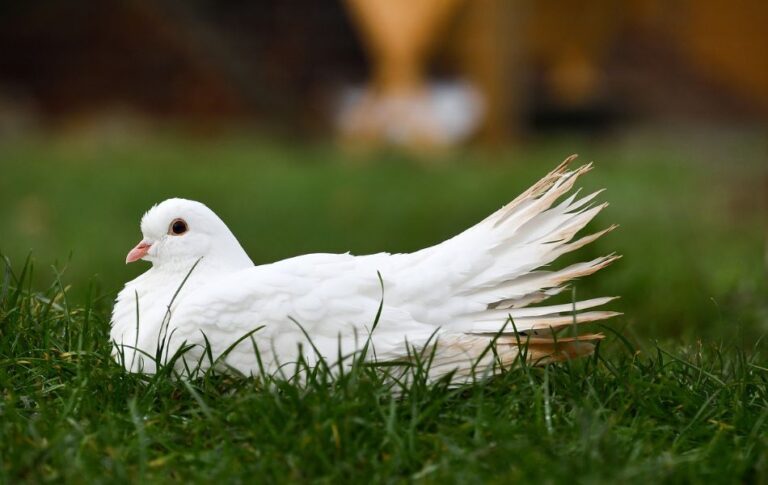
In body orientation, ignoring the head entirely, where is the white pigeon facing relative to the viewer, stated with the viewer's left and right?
facing to the left of the viewer
